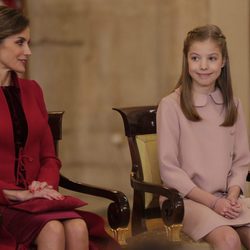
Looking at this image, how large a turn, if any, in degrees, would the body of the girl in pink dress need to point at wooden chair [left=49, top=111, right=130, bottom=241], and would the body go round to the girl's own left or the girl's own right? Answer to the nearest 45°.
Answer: approximately 90° to the girl's own right

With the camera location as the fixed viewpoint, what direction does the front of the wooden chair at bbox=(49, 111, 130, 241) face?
facing the viewer and to the right of the viewer

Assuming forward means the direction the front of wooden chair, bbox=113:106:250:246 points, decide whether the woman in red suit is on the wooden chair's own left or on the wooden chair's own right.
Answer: on the wooden chair's own right

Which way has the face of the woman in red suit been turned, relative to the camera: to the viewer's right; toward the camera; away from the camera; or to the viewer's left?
to the viewer's right

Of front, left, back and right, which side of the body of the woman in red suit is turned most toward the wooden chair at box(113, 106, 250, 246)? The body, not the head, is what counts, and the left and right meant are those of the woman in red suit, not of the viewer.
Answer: left

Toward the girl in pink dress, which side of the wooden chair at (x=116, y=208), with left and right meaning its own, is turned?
left
